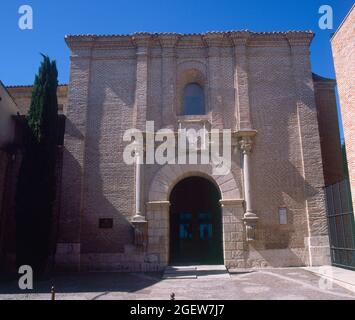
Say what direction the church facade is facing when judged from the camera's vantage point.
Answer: facing the viewer

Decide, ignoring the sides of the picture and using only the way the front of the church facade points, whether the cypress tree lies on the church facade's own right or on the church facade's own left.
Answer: on the church facade's own right

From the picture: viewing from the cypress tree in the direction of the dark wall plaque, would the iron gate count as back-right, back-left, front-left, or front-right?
front-right

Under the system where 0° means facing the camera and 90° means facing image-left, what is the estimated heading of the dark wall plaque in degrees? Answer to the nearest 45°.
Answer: approximately 0°

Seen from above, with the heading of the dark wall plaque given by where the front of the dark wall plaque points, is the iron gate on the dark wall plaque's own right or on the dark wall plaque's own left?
on the dark wall plaque's own left

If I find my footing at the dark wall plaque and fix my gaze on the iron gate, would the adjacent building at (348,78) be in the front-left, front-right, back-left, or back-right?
front-right

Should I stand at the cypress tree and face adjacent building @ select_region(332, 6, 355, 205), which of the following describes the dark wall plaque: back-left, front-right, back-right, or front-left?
front-left

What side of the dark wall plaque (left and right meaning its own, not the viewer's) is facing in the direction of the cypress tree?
right

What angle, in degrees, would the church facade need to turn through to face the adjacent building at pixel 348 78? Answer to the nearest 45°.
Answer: approximately 45° to its left
